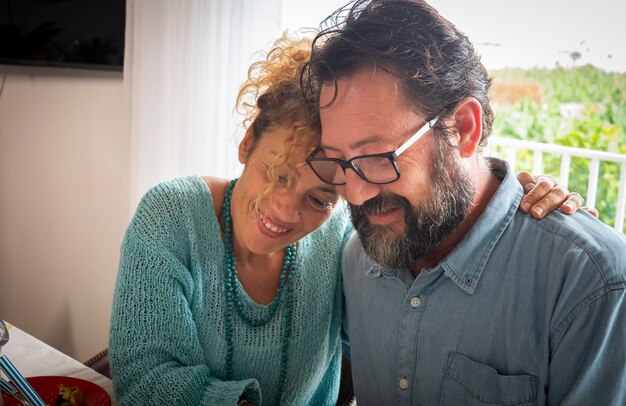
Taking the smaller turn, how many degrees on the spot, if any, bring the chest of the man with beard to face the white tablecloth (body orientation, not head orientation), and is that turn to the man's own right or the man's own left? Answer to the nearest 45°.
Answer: approximately 45° to the man's own right

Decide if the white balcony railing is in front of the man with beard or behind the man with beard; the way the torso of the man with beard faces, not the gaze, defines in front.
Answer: behind

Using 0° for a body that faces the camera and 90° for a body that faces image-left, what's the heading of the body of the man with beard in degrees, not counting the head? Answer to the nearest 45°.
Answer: approximately 45°

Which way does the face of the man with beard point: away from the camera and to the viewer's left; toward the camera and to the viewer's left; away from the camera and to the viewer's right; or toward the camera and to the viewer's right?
toward the camera and to the viewer's left

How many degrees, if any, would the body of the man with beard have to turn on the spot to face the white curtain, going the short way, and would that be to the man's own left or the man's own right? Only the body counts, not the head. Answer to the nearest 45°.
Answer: approximately 90° to the man's own right

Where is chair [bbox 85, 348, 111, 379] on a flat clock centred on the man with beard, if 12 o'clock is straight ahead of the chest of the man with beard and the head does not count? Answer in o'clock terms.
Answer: The chair is roughly at 2 o'clock from the man with beard.
